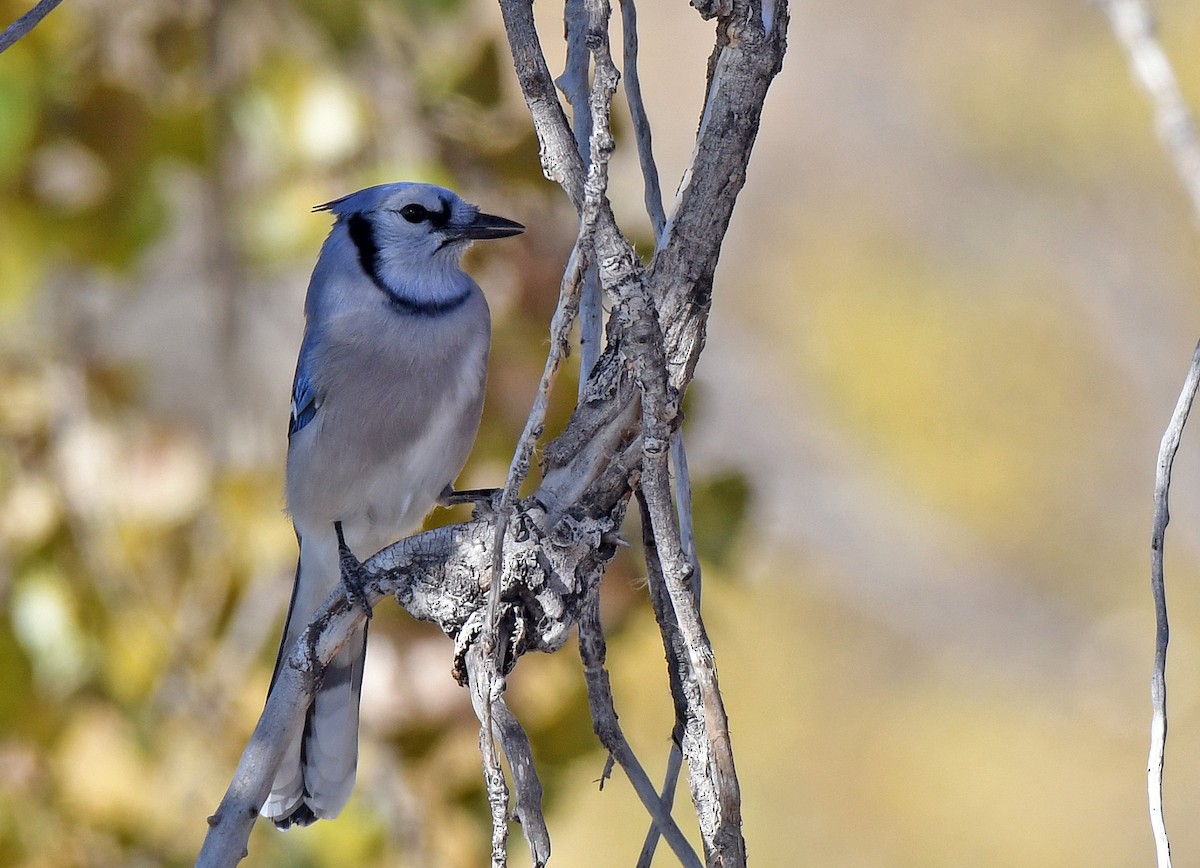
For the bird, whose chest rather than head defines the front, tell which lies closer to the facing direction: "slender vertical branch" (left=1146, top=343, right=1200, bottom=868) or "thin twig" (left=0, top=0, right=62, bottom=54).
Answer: the slender vertical branch

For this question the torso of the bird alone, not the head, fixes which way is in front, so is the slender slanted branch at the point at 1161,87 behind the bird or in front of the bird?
in front

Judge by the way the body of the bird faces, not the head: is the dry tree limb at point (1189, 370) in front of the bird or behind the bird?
in front

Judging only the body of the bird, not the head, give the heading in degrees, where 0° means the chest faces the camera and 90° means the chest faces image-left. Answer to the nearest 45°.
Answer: approximately 315°

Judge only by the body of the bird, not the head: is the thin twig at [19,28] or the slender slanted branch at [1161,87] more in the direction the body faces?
the slender slanted branch
